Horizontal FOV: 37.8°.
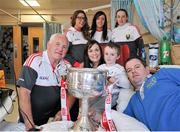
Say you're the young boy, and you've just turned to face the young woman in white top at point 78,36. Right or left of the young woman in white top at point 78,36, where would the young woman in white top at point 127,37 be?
right

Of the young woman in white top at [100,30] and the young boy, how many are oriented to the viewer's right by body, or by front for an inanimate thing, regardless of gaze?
0

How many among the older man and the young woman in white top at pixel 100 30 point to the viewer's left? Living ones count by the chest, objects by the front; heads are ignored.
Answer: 0

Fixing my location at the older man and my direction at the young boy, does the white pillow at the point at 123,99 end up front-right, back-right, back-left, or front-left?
front-right

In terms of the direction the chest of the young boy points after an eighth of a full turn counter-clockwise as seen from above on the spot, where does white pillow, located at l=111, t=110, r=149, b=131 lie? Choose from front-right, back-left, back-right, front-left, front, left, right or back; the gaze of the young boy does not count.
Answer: front

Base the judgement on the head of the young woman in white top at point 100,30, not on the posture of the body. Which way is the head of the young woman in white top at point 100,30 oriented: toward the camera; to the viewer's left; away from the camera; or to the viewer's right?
toward the camera

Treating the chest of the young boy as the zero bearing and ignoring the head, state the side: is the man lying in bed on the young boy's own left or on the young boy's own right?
on the young boy's own left

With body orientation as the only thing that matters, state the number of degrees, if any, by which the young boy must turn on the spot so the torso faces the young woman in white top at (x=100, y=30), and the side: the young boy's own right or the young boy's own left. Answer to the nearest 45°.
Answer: approximately 135° to the young boy's own right

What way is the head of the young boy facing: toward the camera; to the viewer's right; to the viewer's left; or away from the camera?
toward the camera

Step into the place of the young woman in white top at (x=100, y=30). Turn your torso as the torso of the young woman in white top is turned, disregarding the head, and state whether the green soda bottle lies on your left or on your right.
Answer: on your left

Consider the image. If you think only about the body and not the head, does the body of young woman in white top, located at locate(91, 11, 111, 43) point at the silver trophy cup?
yes

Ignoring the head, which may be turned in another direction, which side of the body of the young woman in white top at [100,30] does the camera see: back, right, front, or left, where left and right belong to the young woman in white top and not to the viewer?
front

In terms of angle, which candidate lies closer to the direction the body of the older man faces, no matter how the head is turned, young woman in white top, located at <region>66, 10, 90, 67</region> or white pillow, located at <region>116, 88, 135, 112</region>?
the white pillow

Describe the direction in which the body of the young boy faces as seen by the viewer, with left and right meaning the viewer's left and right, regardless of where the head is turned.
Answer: facing the viewer and to the left of the viewer
